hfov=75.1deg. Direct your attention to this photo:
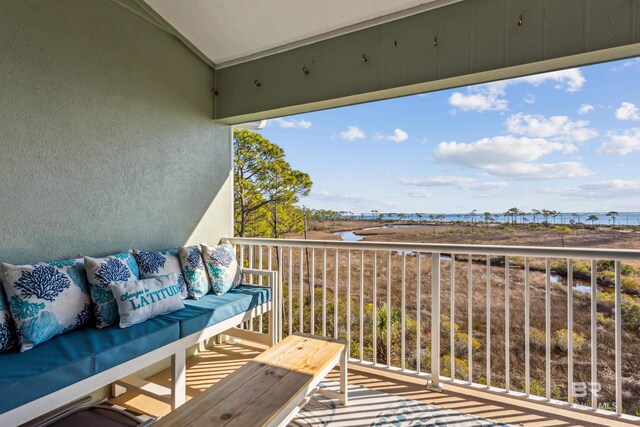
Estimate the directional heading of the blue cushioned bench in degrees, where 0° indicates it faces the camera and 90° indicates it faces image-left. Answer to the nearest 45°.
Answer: approximately 315°

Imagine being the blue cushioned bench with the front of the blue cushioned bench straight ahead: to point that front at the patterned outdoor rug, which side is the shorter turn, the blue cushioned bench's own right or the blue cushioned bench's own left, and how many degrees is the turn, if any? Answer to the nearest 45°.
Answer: approximately 45° to the blue cushioned bench's own left

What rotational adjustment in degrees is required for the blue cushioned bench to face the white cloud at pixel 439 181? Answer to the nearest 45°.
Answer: approximately 90° to its left
